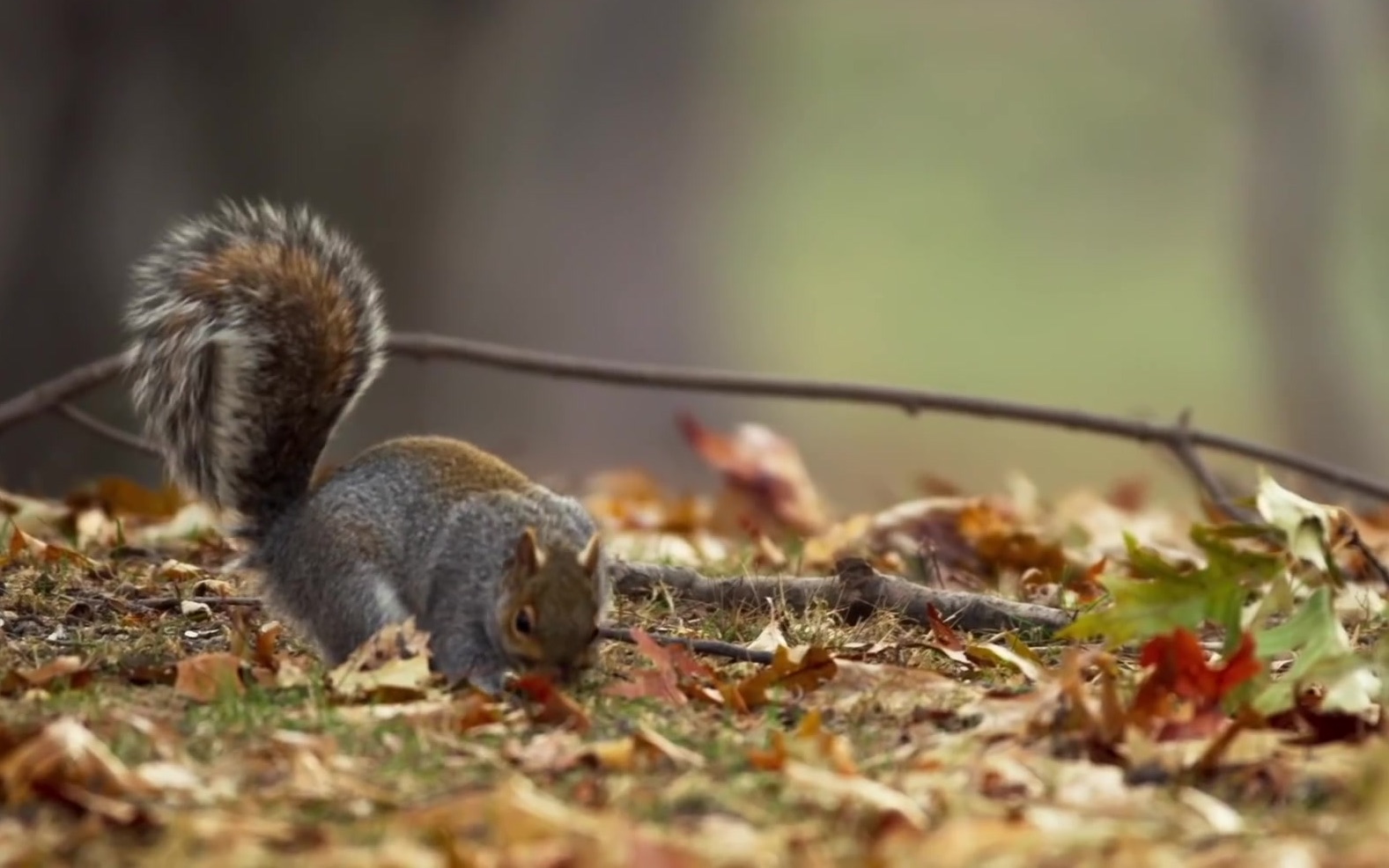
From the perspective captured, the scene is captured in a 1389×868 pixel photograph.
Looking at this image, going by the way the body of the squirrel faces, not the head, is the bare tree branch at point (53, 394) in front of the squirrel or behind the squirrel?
behind

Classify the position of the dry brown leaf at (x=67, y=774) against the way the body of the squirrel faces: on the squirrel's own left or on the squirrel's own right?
on the squirrel's own right

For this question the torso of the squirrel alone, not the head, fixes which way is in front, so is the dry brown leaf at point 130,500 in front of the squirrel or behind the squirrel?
behind

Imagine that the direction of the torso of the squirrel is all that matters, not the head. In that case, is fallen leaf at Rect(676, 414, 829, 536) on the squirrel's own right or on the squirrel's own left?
on the squirrel's own left

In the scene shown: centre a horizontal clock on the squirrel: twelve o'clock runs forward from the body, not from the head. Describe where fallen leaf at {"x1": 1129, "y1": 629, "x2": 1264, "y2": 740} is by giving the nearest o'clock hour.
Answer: The fallen leaf is roughly at 12 o'clock from the squirrel.

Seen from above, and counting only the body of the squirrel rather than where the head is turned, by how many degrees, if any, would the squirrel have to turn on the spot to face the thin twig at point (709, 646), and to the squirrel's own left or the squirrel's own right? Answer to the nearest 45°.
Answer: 0° — it already faces it

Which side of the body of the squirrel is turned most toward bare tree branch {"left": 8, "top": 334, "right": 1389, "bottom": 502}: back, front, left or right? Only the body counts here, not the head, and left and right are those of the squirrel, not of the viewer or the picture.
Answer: left

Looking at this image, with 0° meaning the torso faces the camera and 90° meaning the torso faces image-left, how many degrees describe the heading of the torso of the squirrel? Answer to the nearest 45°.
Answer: approximately 315°

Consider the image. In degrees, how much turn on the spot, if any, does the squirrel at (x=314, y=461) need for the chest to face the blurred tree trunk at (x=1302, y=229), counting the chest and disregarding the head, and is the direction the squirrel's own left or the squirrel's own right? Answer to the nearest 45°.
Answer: approximately 90° to the squirrel's own left
